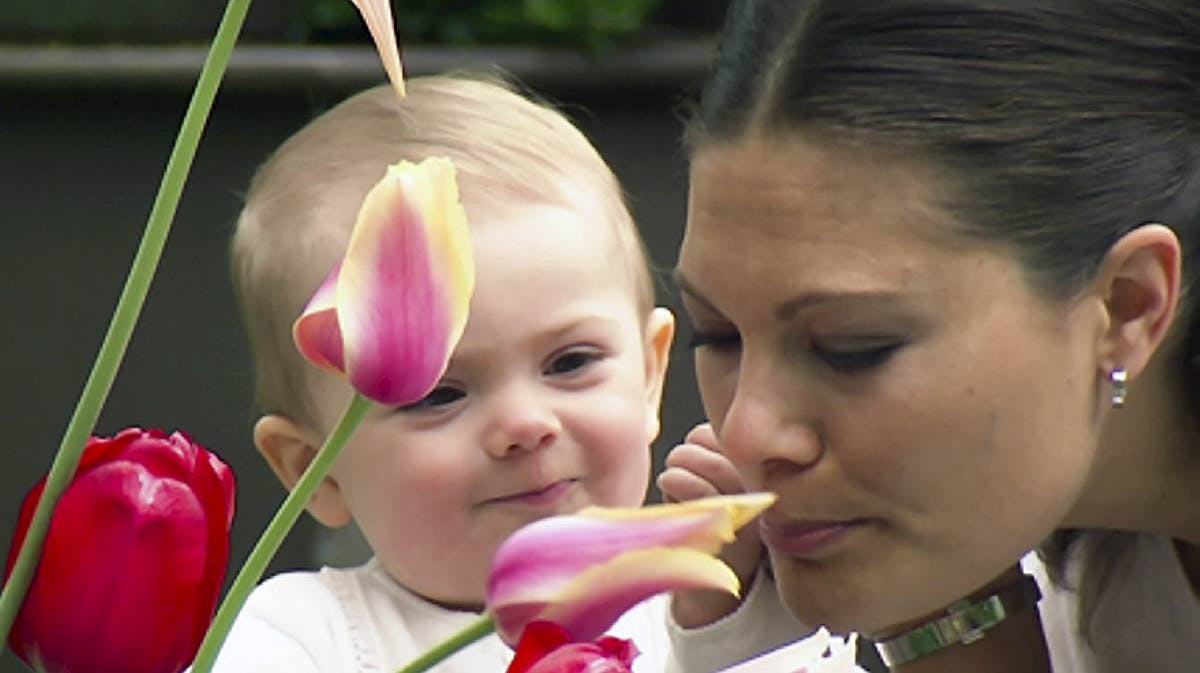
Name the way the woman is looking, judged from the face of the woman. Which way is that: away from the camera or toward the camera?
toward the camera

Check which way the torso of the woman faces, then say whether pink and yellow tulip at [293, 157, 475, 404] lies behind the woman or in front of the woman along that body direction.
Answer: in front

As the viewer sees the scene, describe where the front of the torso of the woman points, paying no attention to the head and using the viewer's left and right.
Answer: facing the viewer and to the left of the viewer

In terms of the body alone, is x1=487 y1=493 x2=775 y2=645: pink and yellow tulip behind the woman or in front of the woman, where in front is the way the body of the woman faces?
in front

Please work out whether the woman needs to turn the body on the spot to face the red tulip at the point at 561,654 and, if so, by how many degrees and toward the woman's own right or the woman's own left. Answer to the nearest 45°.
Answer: approximately 45° to the woman's own left

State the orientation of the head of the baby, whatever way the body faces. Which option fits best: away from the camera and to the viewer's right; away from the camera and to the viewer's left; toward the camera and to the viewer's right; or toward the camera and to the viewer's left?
toward the camera and to the viewer's right
